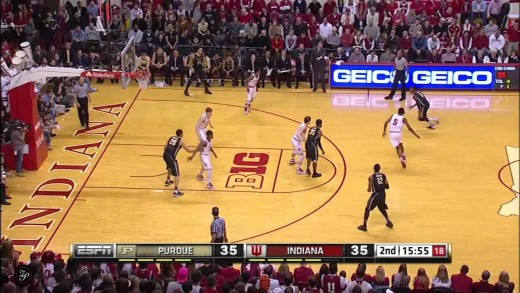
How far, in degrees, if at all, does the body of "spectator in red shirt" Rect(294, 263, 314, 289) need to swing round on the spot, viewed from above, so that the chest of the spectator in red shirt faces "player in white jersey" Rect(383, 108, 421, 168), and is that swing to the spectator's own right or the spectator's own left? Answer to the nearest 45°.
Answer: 0° — they already face them

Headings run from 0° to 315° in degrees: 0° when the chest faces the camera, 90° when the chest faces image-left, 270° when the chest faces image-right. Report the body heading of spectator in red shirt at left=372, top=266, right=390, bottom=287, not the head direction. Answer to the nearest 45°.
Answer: approximately 180°

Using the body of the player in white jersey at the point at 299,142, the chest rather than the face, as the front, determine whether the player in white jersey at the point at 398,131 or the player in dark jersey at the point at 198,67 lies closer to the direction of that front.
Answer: the player in white jersey

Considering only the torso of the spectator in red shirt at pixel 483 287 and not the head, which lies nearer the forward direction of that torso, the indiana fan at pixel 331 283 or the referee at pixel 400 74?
the referee

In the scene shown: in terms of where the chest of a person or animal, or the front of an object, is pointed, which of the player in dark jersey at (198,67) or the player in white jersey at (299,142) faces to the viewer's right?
the player in white jersey

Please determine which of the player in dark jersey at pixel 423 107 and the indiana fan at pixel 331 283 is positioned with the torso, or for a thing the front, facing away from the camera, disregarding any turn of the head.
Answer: the indiana fan

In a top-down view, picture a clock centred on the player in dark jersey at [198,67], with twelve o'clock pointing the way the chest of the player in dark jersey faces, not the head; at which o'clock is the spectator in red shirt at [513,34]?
The spectator in red shirt is roughly at 9 o'clock from the player in dark jersey.

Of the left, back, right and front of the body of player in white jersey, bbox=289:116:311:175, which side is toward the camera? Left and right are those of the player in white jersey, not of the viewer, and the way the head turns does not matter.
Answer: right

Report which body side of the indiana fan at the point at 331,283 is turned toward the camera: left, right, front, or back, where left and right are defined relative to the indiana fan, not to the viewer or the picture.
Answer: back

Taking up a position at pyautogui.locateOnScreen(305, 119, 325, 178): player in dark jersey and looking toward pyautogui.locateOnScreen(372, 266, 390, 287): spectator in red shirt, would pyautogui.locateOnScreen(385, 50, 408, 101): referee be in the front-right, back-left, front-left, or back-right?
back-left

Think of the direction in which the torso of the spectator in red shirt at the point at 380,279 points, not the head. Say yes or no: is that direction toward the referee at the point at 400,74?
yes

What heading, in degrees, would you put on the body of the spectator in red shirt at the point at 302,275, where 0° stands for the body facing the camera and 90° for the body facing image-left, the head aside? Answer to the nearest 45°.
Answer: approximately 180°
